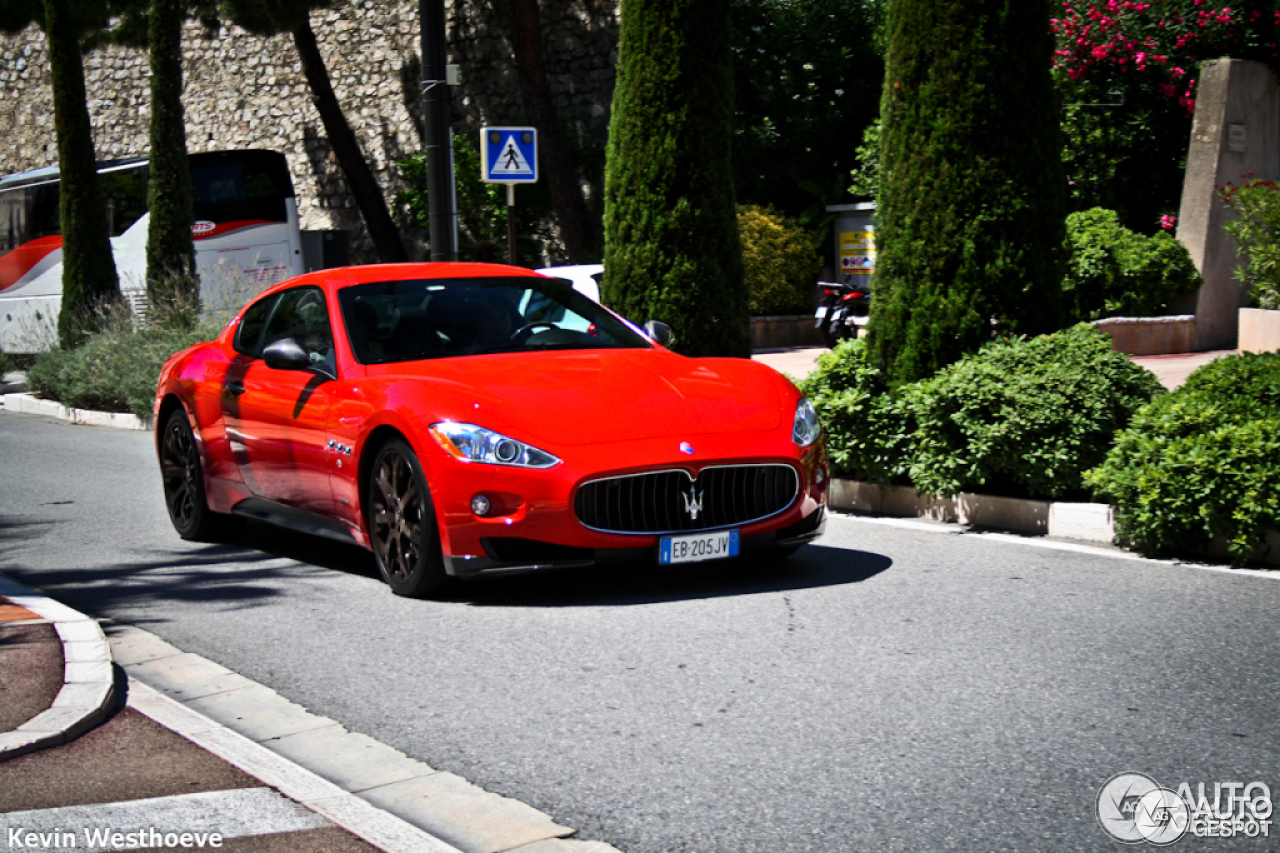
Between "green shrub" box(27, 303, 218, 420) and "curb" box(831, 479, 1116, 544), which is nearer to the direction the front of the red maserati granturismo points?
the curb

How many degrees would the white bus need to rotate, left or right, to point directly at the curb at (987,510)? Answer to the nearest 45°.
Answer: approximately 135° to its left

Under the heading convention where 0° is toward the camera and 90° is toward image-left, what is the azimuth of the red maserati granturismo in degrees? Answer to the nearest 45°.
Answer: approximately 315°

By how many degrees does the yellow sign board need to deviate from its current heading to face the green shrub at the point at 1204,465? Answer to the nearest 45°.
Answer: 0° — it already faces it

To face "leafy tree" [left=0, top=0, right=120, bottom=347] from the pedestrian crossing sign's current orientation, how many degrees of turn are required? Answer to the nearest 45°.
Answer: approximately 135° to its right

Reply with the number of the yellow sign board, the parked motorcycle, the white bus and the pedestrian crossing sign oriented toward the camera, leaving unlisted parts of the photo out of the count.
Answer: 2

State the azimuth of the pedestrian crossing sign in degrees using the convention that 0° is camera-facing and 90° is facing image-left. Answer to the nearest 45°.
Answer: approximately 0°

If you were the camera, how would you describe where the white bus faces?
facing away from the viewer and to the left of the viewer

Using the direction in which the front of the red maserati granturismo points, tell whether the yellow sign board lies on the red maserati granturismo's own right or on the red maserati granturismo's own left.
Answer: on the red maserati granturismo's own left
